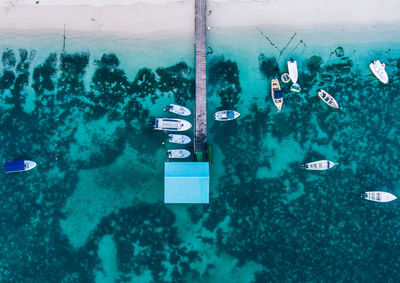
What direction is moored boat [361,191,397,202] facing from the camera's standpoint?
to the viewer's right

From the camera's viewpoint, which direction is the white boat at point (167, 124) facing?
to the viewer's right

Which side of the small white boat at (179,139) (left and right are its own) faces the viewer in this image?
right

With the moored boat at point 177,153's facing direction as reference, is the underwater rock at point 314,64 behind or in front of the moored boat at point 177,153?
in front

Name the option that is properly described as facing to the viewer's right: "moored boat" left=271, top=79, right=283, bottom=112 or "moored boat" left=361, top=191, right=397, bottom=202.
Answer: "moored boat" left=361, top=191, right=397, bottom=202

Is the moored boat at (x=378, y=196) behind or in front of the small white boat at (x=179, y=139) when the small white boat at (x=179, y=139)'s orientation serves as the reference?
in front

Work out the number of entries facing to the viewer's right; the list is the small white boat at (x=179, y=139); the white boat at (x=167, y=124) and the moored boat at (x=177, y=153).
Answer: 3
